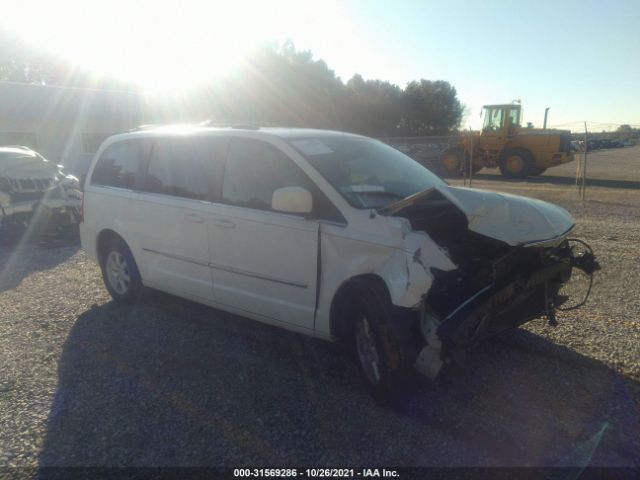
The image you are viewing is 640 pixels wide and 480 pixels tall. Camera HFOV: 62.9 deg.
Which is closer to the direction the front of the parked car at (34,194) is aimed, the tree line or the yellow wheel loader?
the yellow wheel loader

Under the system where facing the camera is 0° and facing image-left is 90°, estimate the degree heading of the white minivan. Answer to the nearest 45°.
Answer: approximately 315°

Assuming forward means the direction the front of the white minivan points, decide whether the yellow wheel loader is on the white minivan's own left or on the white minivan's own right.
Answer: on the white minivan's own left

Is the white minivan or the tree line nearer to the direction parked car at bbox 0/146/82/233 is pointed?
the white minivan

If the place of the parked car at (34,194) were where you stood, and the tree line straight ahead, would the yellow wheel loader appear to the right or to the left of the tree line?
right

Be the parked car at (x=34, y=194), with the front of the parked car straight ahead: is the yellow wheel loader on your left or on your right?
on your left

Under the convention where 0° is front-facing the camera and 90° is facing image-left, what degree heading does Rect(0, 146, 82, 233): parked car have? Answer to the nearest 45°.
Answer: approximately 315°

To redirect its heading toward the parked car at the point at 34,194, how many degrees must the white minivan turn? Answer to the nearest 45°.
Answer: approximately 180°
